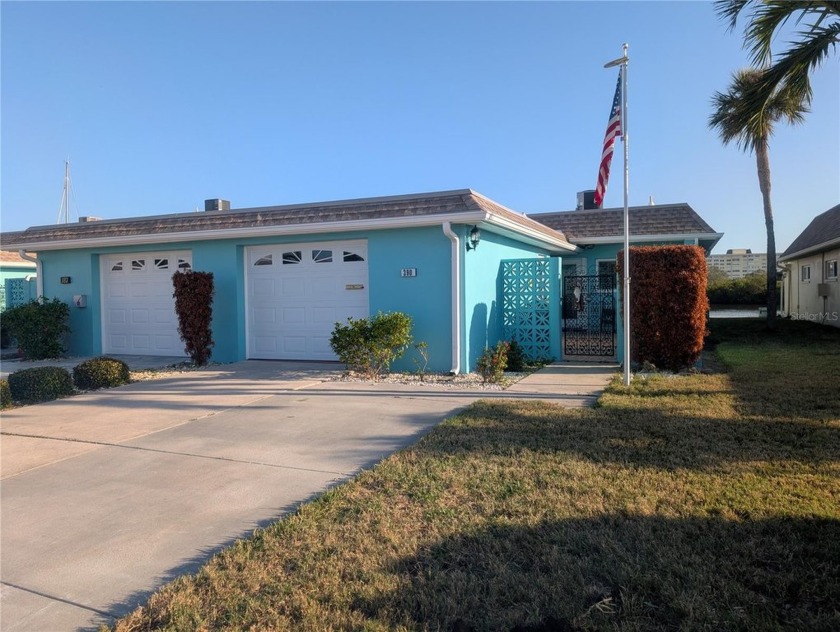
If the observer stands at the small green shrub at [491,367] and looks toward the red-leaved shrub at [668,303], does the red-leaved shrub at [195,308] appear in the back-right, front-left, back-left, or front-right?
back-left

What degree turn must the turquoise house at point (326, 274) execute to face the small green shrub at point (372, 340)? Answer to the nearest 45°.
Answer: approximately 45° to its left

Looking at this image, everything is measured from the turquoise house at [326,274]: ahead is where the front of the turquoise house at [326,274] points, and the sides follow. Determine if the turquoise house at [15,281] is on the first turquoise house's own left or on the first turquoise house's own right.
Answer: on the first turquoise house's own right

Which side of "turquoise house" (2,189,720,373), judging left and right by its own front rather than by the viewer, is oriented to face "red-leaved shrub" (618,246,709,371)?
left

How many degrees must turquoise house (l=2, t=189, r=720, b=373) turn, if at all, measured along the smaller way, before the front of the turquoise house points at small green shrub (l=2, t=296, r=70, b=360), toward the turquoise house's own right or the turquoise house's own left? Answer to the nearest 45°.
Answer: approximately 45° to the turquoise house's own right

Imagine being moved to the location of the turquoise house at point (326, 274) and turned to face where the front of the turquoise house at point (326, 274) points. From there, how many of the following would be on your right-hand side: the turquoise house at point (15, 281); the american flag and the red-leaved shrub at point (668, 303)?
1

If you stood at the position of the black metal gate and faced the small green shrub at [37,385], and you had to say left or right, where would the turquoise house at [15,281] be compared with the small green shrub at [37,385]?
right

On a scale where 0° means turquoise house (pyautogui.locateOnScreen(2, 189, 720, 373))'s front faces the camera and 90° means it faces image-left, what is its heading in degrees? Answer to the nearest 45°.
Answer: approximately 45°

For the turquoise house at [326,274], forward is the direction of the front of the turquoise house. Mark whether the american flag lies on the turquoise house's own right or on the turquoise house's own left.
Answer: on the turquoise house's own left
